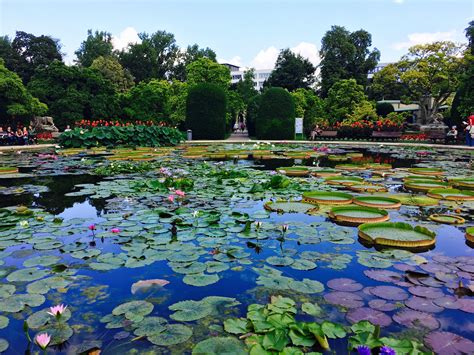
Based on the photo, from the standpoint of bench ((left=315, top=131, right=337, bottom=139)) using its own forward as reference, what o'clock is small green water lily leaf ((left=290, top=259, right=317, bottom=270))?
The small green water lily leaf is roughly at 12 o'clock from the bench.

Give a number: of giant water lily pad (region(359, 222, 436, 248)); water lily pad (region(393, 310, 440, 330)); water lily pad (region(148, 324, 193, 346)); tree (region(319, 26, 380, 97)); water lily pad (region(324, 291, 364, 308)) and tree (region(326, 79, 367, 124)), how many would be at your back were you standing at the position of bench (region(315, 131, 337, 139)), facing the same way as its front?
2

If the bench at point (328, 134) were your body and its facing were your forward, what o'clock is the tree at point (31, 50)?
The tree is roughly at 4 o'clock from the bench.

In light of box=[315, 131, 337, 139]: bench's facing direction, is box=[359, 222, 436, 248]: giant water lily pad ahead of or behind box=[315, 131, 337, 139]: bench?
ahead

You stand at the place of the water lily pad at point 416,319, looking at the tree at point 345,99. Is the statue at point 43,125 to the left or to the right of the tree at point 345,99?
left

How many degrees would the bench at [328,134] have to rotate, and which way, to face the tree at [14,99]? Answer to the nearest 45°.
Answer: approximately 90° to its right

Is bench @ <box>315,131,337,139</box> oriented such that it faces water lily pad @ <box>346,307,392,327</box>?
yes

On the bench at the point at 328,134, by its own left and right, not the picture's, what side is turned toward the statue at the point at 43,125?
right

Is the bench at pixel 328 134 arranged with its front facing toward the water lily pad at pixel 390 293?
yes

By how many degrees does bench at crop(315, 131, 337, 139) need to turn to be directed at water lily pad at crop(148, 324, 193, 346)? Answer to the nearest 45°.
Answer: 0° — it already faces it

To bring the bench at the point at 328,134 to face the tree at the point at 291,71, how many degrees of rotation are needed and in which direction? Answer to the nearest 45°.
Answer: approximately 180°

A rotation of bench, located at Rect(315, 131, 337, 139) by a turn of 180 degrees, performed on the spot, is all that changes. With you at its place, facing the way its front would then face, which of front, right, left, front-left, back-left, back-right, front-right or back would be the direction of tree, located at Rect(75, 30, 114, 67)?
front-left

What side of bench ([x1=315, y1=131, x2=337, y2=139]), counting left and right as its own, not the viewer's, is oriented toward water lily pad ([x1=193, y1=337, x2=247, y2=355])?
front

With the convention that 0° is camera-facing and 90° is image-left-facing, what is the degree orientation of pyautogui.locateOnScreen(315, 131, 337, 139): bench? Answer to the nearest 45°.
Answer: approximately 0°

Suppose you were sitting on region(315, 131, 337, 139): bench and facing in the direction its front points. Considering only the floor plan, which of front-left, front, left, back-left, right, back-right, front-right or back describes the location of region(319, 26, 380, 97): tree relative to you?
back

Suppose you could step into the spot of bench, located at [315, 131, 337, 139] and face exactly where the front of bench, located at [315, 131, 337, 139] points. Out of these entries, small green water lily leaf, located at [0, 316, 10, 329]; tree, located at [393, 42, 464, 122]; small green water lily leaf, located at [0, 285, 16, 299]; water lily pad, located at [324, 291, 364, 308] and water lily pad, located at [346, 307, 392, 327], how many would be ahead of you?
4

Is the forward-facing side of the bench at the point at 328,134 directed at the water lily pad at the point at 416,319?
yes

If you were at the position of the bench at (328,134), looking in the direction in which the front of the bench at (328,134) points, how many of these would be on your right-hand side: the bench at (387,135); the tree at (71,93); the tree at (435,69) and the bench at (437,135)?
1

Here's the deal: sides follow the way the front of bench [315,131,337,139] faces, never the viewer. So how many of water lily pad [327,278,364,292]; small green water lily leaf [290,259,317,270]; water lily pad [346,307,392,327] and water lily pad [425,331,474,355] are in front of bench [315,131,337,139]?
4

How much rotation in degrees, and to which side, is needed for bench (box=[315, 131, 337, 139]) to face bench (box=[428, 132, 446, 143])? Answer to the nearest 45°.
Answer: approximately 45° to its left
